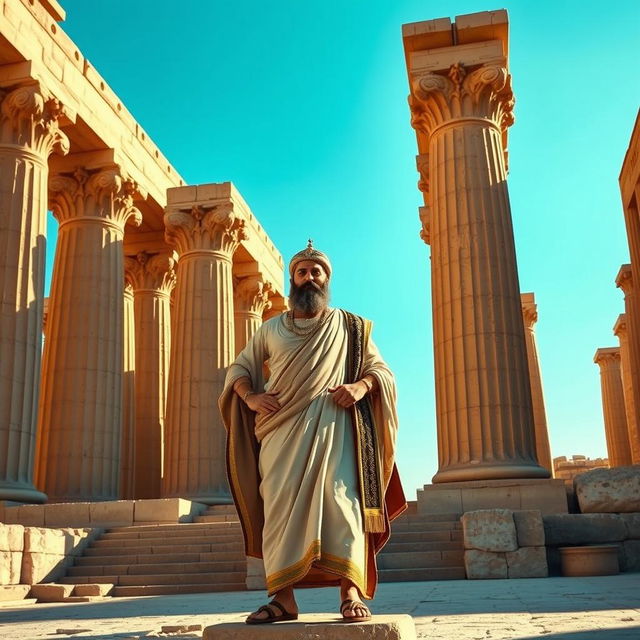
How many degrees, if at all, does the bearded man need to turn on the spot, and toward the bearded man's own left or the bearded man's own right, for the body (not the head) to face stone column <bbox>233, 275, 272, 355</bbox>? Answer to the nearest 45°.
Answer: approximately 180°

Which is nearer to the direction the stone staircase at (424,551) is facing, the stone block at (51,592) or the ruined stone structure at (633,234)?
the stone block

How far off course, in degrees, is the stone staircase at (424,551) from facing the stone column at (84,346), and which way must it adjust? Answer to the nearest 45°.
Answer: approximately 135° to its right

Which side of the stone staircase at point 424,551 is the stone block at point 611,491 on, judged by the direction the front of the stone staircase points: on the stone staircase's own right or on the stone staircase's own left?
on the stone staircase's own left

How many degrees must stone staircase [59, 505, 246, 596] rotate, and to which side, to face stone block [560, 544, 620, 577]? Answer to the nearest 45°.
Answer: approximately 45° to its left

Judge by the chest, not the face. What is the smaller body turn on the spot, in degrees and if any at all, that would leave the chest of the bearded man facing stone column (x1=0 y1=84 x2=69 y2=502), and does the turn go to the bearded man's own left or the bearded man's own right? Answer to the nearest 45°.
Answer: approximately 135° to the bearded man's own right

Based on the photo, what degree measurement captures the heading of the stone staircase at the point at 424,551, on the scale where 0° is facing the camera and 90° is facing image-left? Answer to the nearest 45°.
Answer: approximately 0°

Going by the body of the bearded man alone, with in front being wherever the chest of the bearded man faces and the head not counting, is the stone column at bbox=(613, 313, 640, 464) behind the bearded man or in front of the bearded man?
behind

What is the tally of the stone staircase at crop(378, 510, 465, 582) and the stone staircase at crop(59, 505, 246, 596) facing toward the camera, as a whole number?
2

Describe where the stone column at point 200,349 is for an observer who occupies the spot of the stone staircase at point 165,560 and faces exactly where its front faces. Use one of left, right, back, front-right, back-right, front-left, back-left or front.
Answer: back

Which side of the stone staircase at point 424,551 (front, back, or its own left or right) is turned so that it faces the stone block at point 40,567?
right

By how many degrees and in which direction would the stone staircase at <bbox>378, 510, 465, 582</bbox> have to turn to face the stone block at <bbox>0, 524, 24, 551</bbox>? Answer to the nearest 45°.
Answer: approximately 90° to its right
